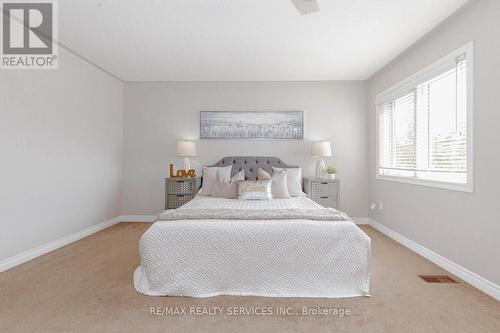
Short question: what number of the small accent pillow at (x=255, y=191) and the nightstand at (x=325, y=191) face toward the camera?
2

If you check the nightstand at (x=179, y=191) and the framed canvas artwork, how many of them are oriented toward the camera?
2

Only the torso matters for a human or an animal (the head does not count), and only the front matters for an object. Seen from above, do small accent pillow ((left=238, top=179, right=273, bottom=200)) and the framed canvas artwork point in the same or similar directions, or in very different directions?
same or similar directions

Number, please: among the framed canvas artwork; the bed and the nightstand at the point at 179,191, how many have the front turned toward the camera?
3

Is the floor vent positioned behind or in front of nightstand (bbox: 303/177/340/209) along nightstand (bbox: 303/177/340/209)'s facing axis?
in front

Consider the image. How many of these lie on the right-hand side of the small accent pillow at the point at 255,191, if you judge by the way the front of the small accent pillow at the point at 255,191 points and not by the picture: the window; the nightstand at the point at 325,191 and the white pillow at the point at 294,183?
0

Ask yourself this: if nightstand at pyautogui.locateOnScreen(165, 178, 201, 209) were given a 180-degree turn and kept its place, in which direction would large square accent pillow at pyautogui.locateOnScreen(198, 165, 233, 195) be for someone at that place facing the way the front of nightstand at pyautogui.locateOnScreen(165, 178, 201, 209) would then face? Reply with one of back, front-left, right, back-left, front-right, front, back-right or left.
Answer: back-right

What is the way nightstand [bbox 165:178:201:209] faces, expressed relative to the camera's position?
facing the viewer

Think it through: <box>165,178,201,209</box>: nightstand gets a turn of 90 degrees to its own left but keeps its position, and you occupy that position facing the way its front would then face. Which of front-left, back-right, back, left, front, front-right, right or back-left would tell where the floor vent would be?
front-right

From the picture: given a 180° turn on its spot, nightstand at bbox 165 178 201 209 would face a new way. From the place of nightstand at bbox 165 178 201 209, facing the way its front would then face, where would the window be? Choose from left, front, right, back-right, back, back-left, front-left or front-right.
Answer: back-right

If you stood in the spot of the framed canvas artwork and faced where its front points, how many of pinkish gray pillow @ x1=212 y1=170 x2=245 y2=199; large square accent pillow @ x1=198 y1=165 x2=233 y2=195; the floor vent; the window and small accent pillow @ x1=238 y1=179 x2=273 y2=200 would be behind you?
0

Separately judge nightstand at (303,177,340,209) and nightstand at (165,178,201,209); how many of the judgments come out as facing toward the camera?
2

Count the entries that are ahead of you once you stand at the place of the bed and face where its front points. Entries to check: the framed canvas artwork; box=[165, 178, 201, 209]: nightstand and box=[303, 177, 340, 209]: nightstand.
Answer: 0

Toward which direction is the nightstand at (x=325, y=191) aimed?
toward the camera

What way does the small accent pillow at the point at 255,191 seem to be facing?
toward the camera

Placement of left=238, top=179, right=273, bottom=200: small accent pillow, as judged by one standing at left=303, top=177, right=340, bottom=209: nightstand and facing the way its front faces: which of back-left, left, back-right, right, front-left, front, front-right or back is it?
front-right

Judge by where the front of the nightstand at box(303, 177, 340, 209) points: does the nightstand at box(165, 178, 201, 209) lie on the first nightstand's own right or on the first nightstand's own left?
on the first nightstand's own right
